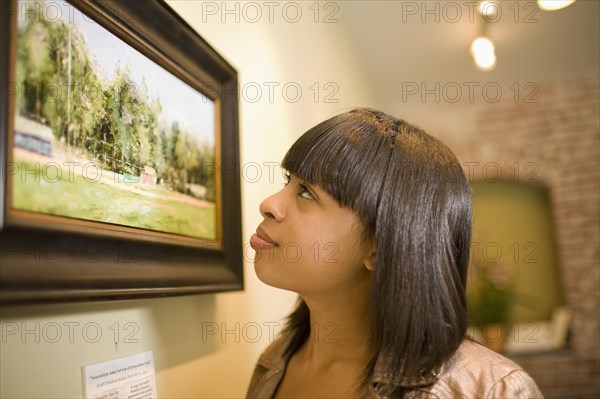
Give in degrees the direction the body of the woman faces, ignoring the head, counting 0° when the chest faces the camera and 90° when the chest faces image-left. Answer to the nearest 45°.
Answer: approximately 45°

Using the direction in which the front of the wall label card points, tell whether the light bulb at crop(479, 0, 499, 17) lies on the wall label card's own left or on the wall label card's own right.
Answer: on the wall label card's own left

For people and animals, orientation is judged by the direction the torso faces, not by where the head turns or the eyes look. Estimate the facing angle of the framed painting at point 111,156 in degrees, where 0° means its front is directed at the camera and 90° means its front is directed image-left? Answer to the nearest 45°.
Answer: approximately 315°

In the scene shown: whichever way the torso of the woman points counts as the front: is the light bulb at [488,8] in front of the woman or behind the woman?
behind

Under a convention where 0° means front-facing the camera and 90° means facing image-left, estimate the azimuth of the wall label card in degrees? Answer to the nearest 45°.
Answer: approximately 315°

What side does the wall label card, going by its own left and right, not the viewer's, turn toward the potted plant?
left

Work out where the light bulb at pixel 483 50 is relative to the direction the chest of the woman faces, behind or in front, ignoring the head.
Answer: behind
